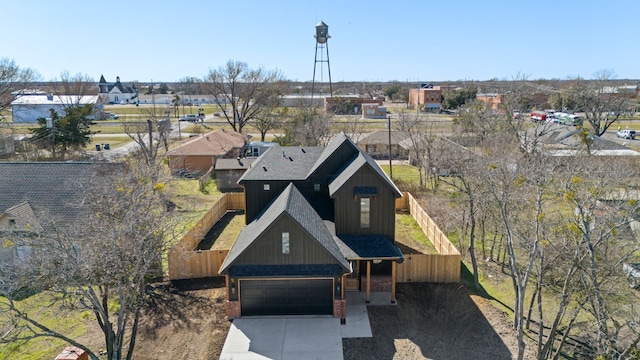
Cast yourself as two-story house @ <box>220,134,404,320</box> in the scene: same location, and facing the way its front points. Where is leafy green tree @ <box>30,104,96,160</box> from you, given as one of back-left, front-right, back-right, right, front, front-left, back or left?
back-right

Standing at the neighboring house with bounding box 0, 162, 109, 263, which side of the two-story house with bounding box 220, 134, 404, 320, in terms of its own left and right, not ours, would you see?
right

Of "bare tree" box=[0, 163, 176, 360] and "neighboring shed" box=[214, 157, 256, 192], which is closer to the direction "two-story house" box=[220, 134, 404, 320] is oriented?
the bare tree

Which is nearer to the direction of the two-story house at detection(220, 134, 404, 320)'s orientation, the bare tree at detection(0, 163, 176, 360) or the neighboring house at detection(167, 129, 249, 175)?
the bare tree

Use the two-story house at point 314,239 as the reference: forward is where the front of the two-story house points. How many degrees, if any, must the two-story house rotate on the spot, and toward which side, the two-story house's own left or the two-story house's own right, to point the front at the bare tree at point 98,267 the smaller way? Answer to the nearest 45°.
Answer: approximately 45° to the two-story house's own right

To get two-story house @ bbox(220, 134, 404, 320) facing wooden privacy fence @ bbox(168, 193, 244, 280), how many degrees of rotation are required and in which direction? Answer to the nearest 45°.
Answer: approximately 90° to its right

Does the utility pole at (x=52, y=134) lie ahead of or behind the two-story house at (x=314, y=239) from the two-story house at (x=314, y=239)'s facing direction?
behind

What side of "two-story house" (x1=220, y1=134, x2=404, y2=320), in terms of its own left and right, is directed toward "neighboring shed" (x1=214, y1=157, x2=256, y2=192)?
back

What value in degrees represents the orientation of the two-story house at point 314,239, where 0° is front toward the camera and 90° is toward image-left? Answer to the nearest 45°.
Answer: approximately 0°

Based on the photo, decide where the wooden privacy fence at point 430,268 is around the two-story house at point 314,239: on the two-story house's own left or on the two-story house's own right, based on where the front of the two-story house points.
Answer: on the two-story house's own left
